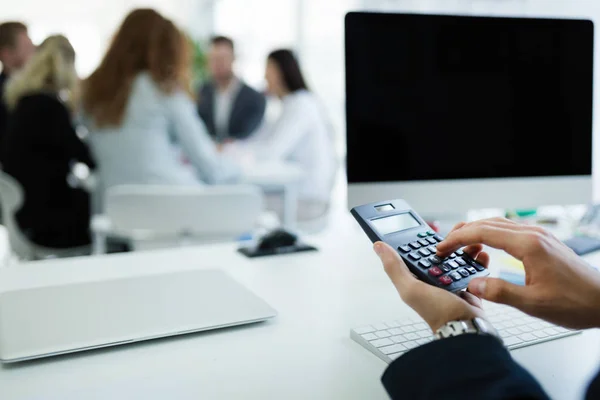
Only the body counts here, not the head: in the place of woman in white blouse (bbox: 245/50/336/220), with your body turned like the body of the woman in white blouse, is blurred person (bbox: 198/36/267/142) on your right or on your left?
on your right

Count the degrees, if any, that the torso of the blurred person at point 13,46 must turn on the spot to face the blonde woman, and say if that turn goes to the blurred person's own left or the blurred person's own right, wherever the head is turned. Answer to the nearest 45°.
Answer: approximately 90° to the blurred person's own right

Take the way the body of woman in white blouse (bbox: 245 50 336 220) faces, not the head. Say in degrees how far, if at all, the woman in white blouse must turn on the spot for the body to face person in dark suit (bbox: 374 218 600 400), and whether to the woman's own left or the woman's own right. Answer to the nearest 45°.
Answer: approximately 90° to the woman's own left

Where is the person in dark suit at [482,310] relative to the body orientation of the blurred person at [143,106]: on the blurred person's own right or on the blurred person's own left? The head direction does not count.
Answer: on the blurred person's own right

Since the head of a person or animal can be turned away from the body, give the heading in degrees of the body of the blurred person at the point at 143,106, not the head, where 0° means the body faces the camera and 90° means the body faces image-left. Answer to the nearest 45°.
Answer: approximately 225°

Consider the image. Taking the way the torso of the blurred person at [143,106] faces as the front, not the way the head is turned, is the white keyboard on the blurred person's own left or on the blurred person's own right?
on the blurred person's own right

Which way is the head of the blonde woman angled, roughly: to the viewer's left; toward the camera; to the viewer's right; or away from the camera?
away from the camera

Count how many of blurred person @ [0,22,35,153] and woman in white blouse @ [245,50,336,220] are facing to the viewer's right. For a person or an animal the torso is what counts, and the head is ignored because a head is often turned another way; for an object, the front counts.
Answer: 1

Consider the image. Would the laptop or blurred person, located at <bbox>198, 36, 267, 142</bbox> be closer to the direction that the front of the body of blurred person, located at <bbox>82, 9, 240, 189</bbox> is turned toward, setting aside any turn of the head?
the blurred person

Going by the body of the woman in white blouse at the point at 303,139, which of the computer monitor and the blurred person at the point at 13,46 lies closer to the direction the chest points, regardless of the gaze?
the blurred person

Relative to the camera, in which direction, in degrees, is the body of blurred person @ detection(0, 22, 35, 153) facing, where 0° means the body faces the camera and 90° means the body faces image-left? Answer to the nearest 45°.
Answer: approximately 270°

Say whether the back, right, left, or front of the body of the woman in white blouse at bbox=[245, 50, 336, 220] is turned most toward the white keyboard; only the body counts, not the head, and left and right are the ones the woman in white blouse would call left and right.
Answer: left

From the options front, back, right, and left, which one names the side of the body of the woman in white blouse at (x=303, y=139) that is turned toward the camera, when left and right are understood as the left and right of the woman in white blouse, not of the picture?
left

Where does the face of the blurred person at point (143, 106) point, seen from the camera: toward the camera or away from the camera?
away from the camera

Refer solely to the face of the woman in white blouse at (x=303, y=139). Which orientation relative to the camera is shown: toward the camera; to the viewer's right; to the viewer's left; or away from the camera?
to the viewer's left

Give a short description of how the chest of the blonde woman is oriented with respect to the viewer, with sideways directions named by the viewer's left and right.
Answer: facing away from the viewer and to the right of the viewer

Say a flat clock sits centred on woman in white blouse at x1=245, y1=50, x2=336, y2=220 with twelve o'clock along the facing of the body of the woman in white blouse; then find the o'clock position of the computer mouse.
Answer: The computer mouse is roughly at 9 o'clock from the woman in white blouse.
